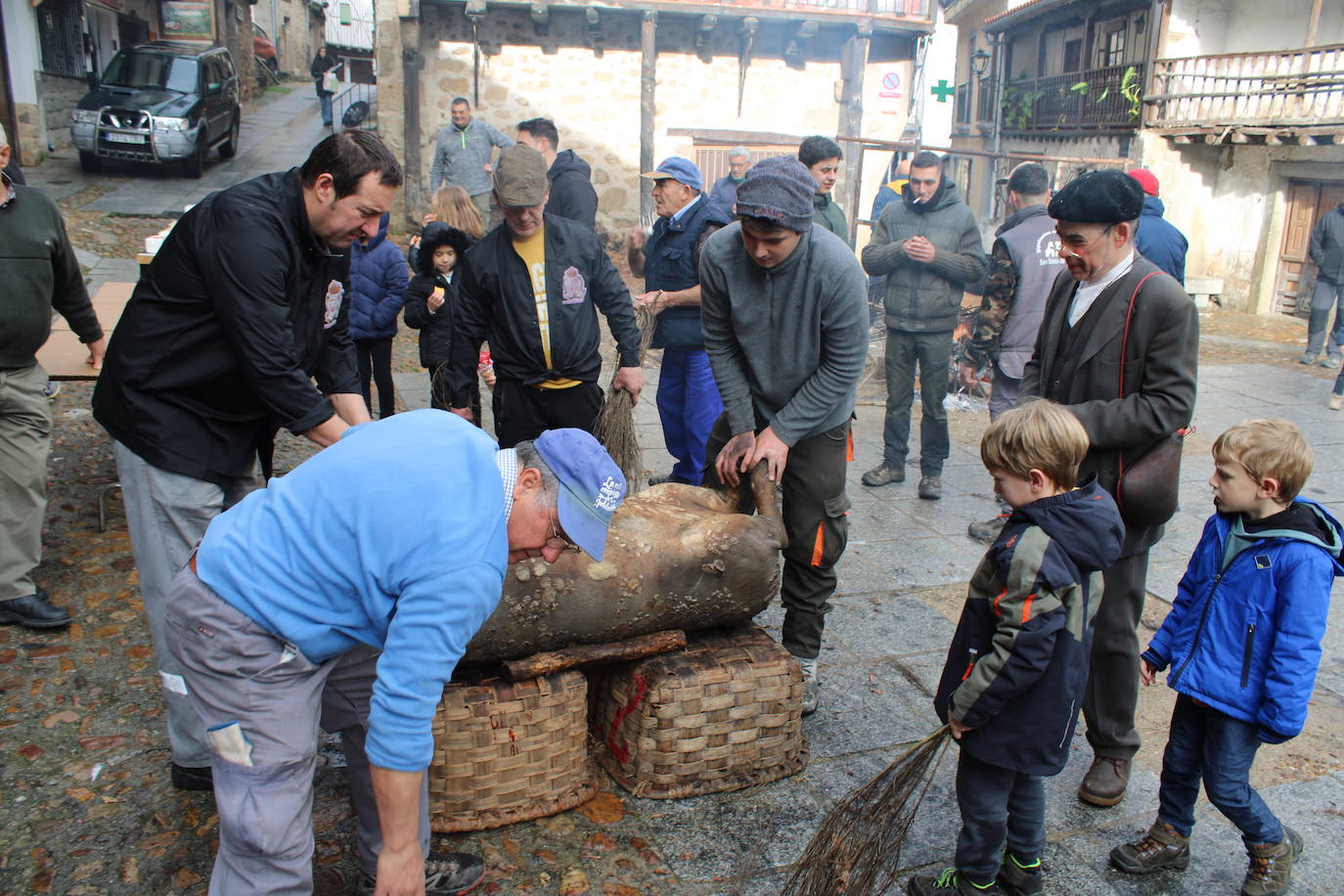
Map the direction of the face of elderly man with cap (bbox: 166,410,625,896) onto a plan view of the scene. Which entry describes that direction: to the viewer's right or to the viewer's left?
to the viewer's right

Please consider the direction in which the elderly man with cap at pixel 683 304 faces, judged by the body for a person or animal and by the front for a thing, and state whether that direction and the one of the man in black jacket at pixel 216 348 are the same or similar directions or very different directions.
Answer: very different directions

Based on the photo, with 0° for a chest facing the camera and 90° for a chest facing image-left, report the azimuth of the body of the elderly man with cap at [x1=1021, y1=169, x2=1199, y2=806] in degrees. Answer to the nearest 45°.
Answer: approximately 45°

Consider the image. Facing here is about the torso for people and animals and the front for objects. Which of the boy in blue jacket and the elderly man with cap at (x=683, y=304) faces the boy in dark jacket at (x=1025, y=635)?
the boy in blue jacket

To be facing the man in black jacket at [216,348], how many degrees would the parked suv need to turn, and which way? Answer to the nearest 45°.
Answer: approximately 45° to its left

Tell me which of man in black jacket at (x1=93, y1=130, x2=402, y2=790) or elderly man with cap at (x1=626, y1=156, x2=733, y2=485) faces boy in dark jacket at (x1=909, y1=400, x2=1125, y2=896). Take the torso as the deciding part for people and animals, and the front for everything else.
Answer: the man in black jacket

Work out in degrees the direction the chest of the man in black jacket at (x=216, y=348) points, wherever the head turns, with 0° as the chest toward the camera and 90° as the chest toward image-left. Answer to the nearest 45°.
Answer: approximately 315°

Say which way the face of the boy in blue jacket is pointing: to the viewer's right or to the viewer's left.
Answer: to the viewer's left

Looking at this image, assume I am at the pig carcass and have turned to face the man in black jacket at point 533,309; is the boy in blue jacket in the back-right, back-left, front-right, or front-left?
back-right

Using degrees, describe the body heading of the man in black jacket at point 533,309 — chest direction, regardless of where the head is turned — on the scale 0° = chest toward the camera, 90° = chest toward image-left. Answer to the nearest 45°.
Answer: approximately 0°

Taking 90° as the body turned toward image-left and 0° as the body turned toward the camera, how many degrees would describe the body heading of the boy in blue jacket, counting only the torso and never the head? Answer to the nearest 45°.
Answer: approximately 45°
